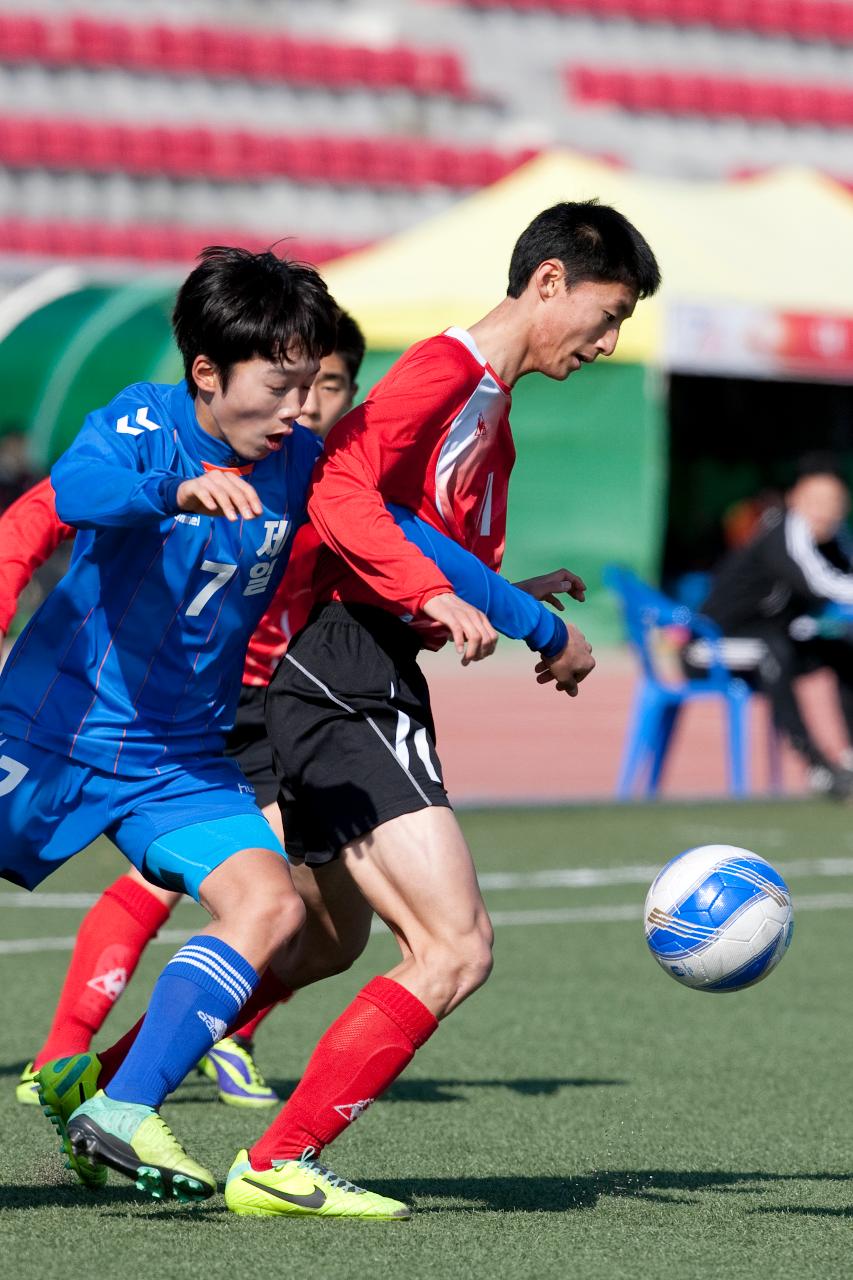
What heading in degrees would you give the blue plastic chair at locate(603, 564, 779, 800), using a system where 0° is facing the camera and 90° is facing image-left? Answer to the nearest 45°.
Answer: approximately 270°

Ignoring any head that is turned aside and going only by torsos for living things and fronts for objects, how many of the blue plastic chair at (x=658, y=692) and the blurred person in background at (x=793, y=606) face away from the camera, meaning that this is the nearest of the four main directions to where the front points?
0

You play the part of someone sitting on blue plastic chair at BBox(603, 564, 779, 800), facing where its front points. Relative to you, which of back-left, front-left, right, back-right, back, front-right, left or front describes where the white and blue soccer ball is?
right
